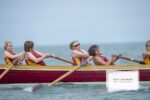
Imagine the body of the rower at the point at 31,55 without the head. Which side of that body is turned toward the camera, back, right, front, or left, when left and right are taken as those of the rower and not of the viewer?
right

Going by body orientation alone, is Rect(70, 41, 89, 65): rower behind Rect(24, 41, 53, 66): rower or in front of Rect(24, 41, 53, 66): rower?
in front

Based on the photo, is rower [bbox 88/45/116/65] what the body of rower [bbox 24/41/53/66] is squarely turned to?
yes

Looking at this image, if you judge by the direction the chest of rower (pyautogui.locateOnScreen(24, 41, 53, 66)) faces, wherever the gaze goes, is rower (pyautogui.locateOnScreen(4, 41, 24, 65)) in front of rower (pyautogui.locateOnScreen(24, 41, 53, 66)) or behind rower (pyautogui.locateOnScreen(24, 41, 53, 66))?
behind

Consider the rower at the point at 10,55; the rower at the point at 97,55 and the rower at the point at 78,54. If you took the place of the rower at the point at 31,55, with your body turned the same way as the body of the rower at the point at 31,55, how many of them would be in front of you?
2
